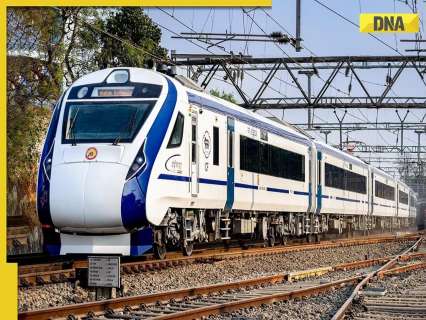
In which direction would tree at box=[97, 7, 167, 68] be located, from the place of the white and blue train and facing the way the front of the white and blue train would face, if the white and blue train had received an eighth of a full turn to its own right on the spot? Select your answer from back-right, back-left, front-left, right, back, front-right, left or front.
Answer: right

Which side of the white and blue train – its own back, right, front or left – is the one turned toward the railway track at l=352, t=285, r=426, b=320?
left

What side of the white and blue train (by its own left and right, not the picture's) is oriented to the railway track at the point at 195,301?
left

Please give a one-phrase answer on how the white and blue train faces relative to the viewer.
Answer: facing the viewer and to the left of the viewer
